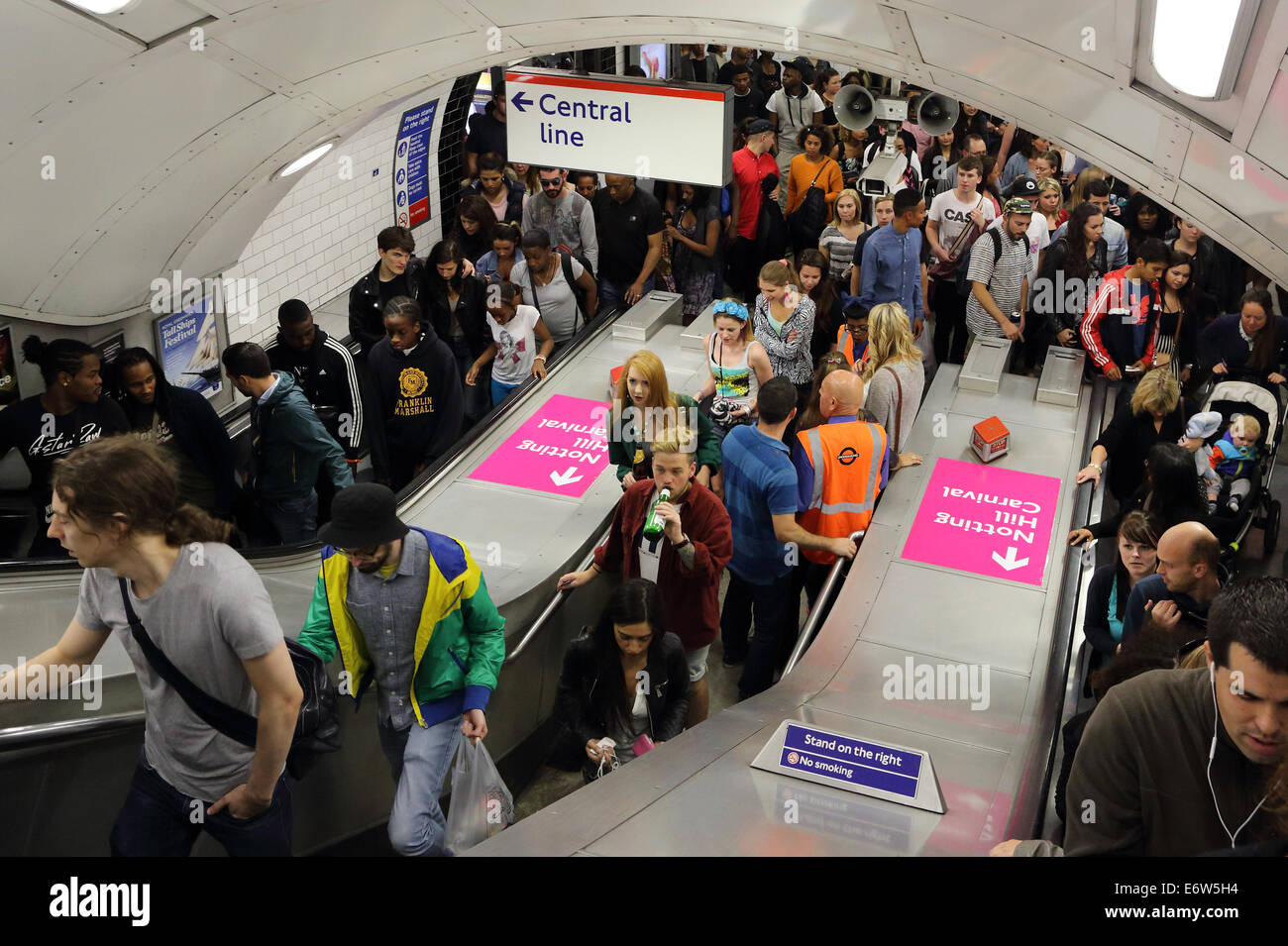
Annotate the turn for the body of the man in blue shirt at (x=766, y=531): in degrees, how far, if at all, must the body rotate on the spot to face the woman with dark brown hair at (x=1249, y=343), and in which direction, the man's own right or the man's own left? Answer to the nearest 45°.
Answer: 0° — they already face them

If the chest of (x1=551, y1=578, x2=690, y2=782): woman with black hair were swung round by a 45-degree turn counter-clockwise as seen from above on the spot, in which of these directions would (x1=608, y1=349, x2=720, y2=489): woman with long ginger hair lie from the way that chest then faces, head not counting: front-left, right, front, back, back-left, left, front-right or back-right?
back-left

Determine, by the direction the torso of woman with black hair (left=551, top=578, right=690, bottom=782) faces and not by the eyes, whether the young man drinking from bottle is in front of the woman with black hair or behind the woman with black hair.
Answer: behind

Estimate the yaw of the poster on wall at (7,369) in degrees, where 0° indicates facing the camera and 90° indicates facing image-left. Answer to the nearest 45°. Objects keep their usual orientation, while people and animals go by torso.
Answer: approximately 315°

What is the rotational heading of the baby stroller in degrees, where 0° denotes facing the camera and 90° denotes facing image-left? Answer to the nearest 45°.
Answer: approximately 45°

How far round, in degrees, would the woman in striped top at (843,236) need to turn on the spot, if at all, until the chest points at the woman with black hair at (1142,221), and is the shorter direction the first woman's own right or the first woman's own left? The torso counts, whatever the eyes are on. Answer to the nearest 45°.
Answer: approximately 135° to the first woman's own left

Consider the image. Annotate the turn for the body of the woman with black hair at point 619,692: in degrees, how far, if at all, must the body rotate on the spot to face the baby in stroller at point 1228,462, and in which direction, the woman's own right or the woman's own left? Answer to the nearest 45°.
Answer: approximately 135° to the woman's own left

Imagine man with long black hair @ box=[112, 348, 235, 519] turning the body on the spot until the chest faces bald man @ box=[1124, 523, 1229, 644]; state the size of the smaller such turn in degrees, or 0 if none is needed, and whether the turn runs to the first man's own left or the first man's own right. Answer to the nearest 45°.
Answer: approximately 90° to the first man's own left

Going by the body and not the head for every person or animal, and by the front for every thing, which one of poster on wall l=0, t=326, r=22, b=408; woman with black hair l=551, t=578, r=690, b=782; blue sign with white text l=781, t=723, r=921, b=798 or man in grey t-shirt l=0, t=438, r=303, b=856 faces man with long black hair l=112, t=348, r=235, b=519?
the poster on wall
